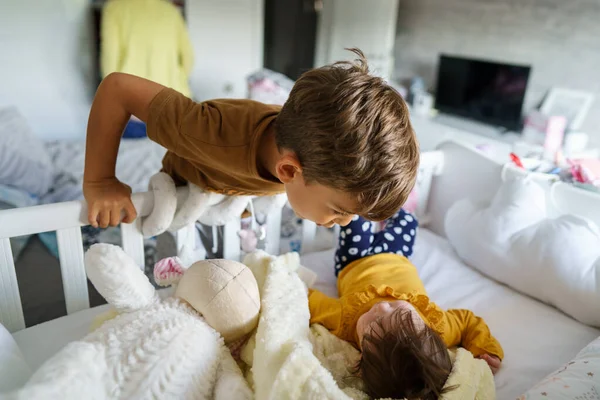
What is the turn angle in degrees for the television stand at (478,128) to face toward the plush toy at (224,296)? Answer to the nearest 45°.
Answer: approximately 45° to its left

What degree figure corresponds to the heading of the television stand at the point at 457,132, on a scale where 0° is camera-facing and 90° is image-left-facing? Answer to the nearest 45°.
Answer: approximately 45°

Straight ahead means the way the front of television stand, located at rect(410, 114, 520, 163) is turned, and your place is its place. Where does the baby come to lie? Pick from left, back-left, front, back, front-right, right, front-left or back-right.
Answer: front-left

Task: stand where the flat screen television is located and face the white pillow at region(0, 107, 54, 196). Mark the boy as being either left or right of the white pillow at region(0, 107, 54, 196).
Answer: left

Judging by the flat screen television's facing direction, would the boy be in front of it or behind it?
in front

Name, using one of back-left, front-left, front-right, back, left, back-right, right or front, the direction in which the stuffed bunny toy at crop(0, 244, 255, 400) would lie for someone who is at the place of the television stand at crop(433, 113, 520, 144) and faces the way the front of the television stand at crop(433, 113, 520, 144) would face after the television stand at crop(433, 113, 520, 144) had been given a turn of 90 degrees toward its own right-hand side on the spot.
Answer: back-left

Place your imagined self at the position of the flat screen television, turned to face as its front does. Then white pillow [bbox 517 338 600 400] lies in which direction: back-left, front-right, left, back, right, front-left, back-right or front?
front-left
